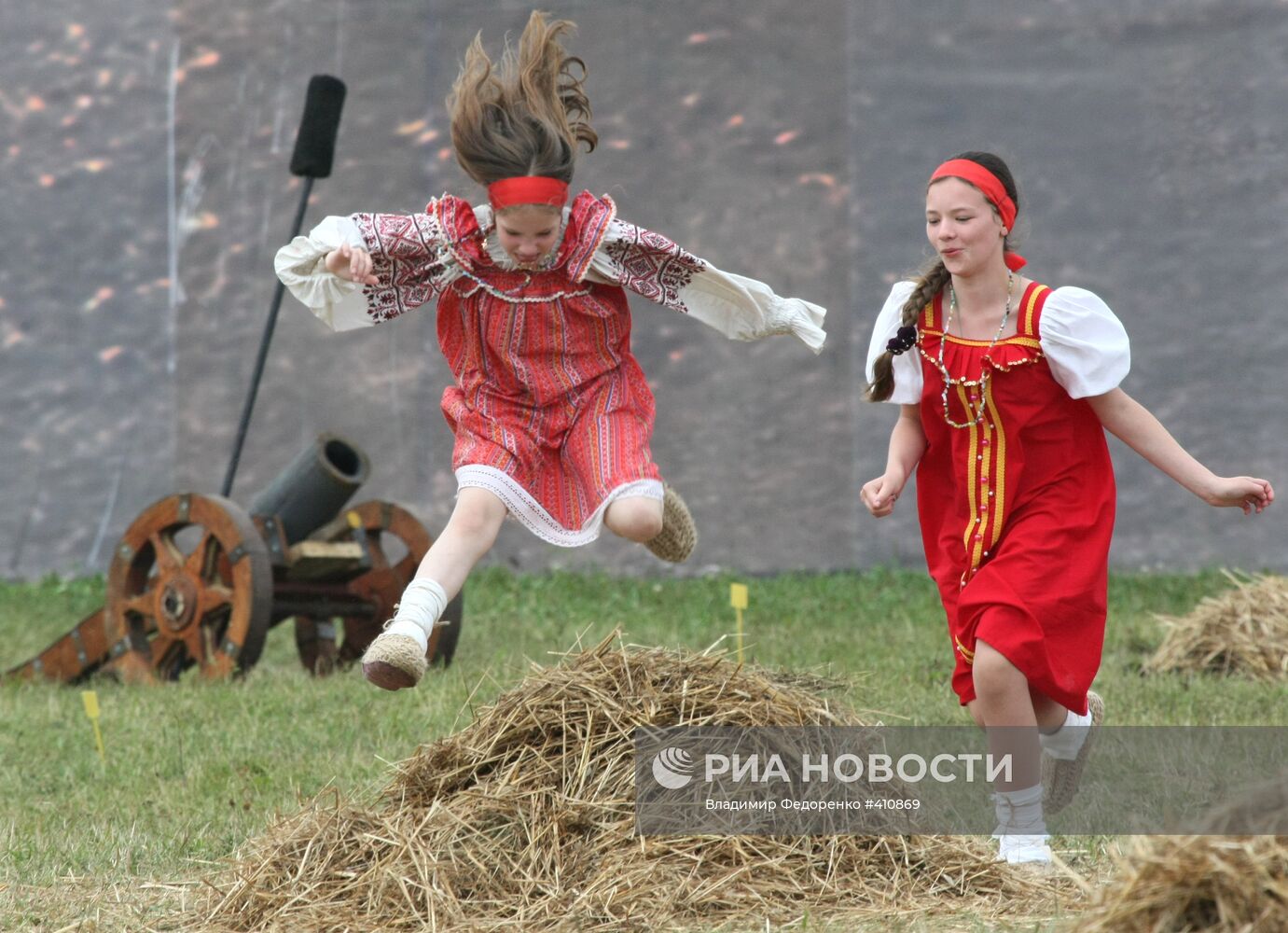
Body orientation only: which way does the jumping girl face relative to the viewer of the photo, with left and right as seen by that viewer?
facing the viewer

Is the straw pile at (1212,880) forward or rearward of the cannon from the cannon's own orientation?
forward

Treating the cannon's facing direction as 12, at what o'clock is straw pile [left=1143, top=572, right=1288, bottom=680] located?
The straw pile is roughly at 11 o'clock from the cannon.

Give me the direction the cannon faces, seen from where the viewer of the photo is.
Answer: facing the viewer and to the right of the viewer

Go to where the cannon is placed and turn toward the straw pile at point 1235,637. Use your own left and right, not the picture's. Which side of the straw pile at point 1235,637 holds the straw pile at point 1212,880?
right

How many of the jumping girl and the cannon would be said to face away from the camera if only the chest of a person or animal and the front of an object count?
0

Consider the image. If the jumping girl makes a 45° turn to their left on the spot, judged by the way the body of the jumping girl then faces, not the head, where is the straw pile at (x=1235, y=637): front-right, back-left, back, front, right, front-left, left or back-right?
left

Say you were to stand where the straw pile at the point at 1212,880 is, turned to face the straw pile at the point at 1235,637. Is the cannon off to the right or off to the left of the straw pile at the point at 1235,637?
left

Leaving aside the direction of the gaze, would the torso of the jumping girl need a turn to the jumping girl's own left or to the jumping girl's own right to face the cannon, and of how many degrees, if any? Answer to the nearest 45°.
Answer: approximately 135° to the jumping girl's own right
